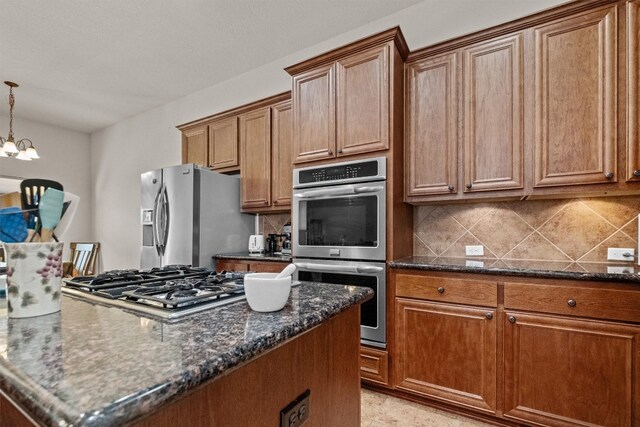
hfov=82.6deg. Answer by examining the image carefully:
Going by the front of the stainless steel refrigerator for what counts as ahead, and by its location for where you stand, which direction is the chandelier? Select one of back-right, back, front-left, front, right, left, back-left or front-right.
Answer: right

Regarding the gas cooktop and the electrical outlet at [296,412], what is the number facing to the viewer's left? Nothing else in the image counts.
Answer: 0

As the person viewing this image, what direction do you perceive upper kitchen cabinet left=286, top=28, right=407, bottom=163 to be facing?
facing the viewer and to the left of the viewer

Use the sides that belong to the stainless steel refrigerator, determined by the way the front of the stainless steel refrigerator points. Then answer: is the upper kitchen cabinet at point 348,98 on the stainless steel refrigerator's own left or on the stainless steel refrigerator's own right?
on the stainless steel refrigerator's own left

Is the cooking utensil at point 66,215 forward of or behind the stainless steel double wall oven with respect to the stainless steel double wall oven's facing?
forward

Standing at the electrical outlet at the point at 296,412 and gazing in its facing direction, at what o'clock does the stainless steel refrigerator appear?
The stainless steel refrigerator is roughly at 7 o'clock from the electrical outlet.

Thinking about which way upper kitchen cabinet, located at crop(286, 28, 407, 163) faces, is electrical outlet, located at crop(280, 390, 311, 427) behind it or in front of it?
in front

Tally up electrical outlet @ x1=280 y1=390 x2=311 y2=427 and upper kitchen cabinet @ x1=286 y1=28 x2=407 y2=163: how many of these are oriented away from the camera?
0

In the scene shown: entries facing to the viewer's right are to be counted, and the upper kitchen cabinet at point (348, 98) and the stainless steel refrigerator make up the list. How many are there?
0

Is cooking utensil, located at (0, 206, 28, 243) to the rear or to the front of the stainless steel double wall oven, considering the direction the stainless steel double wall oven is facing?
to the front
